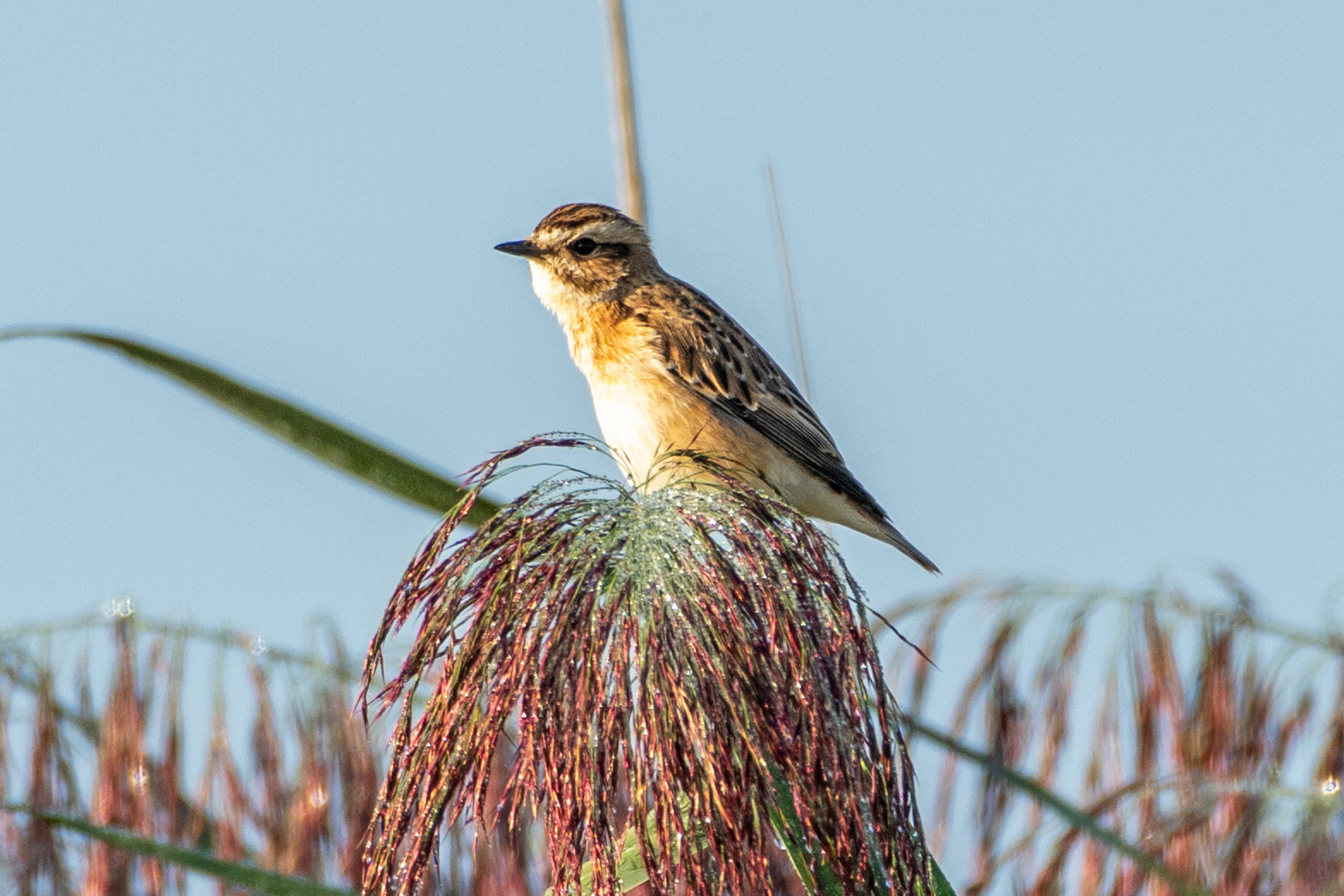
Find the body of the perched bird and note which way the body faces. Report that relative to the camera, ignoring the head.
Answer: to the viewer's left
